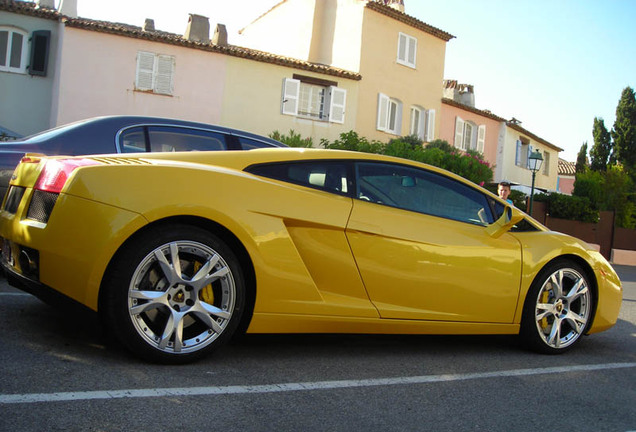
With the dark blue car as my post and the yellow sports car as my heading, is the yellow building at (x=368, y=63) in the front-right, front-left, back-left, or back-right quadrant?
back-left

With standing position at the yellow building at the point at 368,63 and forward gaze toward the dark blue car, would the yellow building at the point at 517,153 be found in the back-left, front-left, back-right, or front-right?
back-left

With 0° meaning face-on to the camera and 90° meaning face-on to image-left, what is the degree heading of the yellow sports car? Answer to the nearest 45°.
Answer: approximately 225°

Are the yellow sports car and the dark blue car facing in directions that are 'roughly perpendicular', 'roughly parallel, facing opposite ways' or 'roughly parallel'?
roughly parallel

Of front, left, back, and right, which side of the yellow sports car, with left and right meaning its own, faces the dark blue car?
left

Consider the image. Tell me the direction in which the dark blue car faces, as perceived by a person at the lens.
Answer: facing away from the viewer and to the right of the viewer

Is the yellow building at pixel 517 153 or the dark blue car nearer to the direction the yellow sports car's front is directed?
the yellow building

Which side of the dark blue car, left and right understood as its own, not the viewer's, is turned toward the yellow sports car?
right

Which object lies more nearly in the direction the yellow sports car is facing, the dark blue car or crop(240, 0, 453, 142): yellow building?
the yellow building

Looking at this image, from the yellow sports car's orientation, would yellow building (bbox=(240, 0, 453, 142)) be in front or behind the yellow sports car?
in front

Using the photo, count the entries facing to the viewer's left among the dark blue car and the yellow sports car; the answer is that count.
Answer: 0

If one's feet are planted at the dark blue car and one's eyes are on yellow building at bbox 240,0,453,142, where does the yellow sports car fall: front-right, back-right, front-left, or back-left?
back-right

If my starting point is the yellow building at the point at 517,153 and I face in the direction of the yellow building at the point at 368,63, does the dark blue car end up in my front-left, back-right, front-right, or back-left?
front-left
